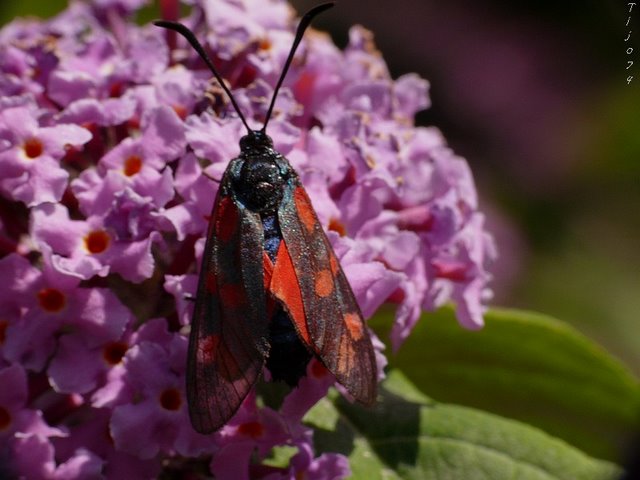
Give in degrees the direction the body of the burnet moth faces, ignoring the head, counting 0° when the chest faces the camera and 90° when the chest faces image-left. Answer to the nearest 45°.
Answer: approximately 180°
